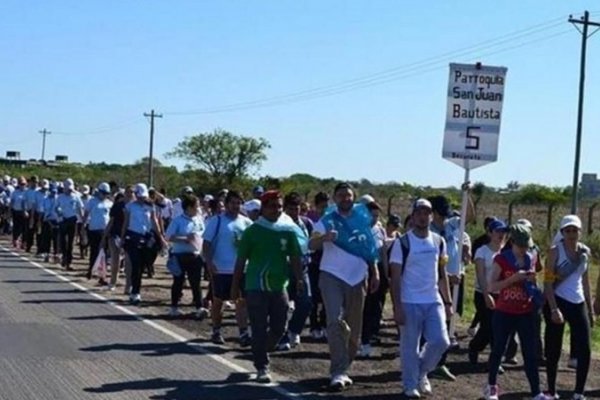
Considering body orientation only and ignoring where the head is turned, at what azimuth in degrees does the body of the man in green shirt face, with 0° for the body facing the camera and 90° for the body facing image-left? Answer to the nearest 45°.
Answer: approximately 0°

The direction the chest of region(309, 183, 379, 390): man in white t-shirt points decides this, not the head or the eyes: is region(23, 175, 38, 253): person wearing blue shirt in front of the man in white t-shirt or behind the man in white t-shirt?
behind

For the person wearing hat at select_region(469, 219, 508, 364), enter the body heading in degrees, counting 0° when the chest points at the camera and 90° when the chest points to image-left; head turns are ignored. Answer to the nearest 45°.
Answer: approximately 315°

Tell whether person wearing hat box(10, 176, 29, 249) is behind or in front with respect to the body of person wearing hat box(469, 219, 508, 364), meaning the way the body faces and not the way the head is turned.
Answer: behind

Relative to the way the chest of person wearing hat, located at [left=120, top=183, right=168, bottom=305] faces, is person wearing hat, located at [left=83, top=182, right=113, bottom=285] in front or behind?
behind

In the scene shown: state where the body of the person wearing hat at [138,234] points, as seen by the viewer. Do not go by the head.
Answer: toward the camera

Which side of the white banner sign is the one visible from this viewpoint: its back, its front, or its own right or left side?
front

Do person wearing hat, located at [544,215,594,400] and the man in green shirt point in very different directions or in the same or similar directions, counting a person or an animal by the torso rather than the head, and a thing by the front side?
same or similar directions

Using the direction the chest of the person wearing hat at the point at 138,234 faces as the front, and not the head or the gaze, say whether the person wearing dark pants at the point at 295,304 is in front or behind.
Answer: in front

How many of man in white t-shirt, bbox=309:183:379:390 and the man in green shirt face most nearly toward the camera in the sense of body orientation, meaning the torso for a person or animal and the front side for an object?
2

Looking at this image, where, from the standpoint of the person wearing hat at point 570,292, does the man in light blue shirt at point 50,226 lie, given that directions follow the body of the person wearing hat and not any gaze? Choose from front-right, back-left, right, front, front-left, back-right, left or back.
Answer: back-right
